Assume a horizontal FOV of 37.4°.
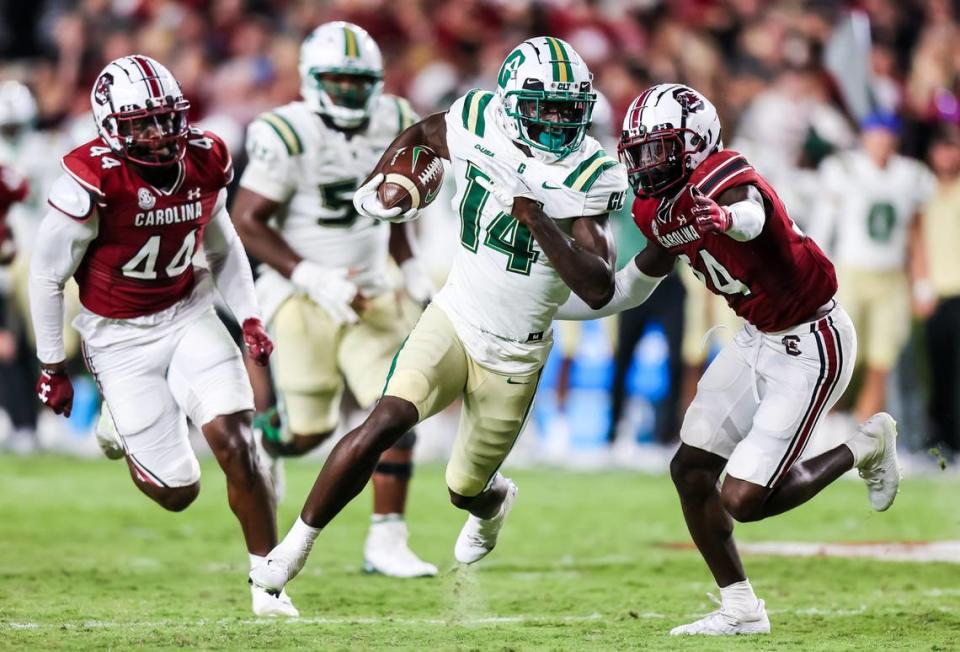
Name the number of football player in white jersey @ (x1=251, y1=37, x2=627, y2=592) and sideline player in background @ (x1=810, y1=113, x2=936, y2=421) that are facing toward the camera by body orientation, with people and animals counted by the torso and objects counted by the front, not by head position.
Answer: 2

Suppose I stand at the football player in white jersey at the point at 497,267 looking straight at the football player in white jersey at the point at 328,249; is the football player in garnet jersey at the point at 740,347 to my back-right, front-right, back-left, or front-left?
back-right

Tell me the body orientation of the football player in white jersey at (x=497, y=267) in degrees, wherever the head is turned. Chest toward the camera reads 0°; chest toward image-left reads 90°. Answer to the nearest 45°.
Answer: approximately 0°

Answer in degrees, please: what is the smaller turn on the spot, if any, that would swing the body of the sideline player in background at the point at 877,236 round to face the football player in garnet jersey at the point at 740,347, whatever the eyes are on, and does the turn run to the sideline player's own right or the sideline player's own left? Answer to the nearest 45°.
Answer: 0° — they already face them

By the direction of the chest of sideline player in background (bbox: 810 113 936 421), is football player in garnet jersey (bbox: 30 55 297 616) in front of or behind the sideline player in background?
in front

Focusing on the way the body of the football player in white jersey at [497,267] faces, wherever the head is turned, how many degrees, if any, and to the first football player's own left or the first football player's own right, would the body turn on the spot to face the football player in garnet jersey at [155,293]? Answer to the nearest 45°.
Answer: approximately 90° to the first football player's own right

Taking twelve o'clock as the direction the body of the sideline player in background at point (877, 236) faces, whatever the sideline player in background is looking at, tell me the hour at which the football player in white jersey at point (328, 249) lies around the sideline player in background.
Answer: The football player in white jersey is roughly at 1 o'clock from the sideline player in background.

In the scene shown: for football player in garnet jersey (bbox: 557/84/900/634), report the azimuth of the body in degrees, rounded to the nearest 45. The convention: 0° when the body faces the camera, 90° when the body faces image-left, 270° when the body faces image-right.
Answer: approximately 45°

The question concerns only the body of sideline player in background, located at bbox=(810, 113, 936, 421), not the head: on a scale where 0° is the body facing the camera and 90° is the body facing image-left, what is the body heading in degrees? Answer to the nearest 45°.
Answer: approximately 0°
